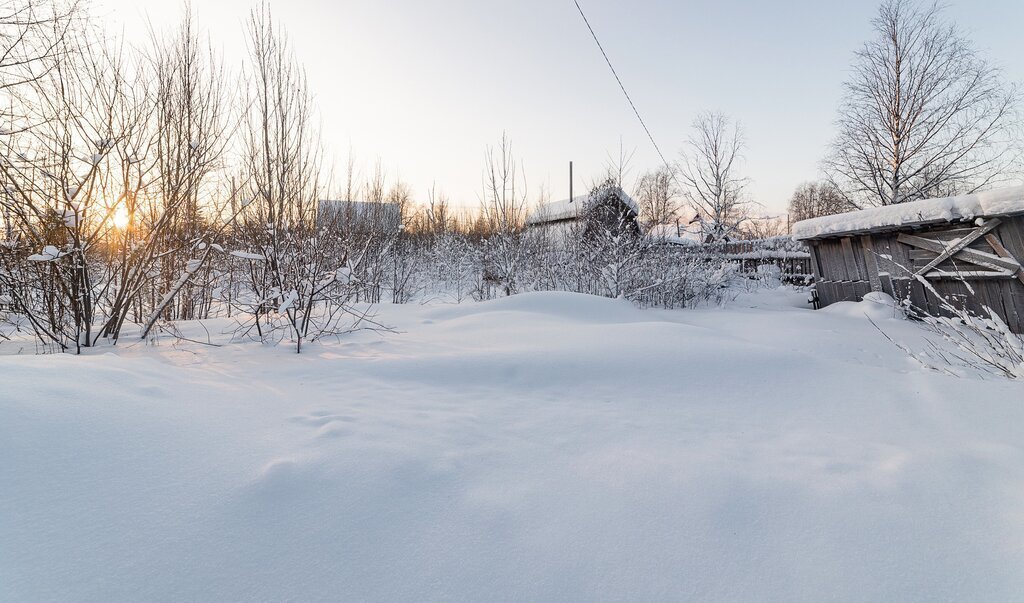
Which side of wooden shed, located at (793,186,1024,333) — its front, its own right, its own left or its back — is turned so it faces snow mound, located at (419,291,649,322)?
front

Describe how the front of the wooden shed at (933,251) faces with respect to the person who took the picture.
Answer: facing the viewer and to the left of the viewer
